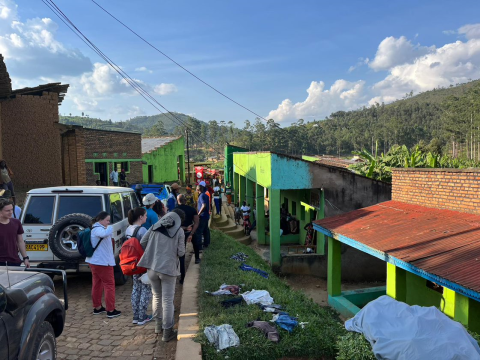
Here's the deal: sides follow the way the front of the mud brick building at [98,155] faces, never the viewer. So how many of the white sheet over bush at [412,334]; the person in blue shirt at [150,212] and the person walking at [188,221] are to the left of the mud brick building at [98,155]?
0

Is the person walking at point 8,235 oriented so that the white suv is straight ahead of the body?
no

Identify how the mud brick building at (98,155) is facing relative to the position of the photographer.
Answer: facing the viewer and to the right of the viewer

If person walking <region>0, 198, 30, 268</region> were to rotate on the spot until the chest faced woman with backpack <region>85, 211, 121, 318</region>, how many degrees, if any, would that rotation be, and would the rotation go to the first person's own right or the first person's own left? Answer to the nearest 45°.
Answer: approximately 90° to the first person's own left

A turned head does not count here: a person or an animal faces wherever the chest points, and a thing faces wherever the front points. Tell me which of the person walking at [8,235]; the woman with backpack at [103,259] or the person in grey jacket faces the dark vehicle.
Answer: the person walking

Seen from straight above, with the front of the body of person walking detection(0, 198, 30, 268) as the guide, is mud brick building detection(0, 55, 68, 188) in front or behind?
behind

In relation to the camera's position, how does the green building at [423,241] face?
facing the viewer and to the left of the viewer

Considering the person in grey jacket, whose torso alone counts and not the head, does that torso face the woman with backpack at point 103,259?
no

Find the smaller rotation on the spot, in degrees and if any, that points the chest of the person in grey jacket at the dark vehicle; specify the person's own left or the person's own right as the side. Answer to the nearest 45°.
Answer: approximately 180°

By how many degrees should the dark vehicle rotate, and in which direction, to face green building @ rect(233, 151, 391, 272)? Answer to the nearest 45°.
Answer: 0° — it already faces it

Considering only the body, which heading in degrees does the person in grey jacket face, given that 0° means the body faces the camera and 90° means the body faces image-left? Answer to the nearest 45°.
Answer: approximately 225°

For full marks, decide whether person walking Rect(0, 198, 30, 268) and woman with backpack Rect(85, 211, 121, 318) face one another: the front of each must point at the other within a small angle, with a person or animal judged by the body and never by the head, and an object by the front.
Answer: no

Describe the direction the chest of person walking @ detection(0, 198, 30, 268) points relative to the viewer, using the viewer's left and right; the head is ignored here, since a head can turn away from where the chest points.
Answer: facing the viewer

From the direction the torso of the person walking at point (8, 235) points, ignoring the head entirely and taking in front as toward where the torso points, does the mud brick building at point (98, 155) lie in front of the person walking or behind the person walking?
behind

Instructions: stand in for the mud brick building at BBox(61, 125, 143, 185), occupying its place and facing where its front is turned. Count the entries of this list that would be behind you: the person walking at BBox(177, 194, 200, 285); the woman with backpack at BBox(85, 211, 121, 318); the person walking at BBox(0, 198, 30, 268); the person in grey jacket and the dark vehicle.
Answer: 0
